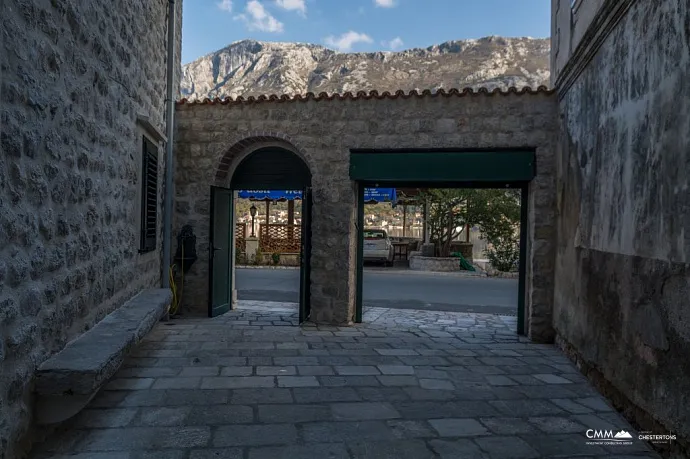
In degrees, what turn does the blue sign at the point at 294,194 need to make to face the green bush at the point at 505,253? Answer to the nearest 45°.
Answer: approximately 90° to its left

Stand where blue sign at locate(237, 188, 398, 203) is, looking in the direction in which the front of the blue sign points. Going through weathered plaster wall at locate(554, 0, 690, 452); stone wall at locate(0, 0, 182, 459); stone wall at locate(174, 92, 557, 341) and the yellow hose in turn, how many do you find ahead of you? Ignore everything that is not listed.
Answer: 4

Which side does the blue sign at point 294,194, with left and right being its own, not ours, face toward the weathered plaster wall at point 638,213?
front

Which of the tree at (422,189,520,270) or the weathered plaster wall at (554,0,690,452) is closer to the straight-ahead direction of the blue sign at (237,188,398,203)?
the weathered plaster wall

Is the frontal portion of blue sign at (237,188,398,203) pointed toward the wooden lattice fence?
no

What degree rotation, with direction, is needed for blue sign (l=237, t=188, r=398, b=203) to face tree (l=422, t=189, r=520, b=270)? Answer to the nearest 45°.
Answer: approximately 90° to its left

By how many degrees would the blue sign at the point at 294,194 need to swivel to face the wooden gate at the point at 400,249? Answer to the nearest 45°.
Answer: approximately 135° to its left

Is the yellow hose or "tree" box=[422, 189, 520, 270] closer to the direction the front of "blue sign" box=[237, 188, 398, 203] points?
the yellow hose

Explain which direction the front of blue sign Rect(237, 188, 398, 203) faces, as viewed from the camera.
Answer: facing the viewer

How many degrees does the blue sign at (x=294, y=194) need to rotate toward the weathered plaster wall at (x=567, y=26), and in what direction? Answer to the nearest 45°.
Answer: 0° — it already faces it

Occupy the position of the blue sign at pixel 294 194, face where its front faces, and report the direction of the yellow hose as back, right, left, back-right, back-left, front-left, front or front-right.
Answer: front

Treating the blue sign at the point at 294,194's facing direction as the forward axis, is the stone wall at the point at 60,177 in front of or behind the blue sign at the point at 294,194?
in front

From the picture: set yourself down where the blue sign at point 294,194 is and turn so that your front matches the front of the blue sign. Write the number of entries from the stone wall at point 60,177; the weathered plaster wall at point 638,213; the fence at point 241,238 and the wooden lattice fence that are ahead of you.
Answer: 2

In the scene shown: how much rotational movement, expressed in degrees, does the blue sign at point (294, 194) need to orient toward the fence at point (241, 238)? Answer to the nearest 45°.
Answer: approximately 135° to its right

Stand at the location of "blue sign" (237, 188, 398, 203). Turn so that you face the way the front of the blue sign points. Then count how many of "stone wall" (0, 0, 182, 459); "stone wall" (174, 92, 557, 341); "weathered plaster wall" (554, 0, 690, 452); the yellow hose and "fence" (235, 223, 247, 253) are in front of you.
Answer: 4

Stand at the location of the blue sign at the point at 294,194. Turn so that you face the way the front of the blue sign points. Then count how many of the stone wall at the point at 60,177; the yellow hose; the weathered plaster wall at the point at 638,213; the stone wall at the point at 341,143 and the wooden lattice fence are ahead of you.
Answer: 4

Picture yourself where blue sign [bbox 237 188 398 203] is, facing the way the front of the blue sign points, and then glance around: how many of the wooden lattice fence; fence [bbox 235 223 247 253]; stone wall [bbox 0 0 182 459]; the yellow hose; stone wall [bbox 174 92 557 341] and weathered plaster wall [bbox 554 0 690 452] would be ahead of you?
4
